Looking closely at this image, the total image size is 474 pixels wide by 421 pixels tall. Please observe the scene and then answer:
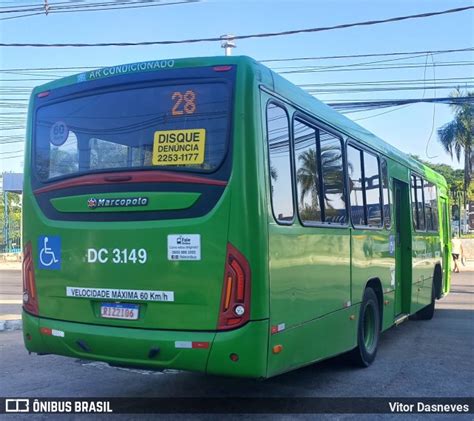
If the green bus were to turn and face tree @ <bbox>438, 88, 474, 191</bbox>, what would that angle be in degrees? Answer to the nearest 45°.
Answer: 0° — it already faces it

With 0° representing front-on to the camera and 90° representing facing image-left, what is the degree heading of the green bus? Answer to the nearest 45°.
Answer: approximately 225°
